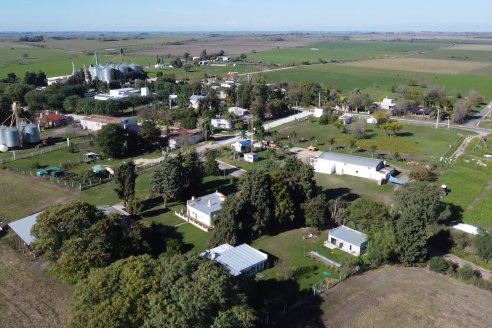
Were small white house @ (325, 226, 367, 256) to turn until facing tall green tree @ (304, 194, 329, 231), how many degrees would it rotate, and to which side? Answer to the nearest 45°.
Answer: approximately 90° to its right

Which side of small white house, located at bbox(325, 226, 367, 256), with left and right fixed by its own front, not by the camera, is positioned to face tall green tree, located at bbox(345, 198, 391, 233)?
back

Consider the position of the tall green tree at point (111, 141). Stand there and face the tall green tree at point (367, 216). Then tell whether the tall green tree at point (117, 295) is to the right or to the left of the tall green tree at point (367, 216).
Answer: right

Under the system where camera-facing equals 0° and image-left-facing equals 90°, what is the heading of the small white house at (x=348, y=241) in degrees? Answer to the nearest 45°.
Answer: approximately 45°

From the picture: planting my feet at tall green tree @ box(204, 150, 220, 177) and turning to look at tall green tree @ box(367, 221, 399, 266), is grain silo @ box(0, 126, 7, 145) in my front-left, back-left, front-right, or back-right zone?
back-right

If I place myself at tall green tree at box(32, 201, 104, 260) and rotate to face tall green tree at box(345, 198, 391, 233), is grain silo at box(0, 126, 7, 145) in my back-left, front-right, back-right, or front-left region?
back-left

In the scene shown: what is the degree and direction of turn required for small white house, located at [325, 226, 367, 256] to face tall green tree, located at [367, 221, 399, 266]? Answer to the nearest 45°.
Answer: approximately 90° to its left

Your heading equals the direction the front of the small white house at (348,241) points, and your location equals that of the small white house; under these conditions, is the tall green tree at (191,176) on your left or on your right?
on your right

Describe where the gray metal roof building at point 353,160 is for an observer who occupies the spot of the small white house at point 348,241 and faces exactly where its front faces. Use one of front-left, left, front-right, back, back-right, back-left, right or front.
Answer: back-right

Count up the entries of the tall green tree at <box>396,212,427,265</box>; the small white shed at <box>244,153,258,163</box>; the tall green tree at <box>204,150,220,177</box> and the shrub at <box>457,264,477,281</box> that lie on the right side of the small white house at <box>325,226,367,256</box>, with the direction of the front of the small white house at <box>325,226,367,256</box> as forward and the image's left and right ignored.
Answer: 2

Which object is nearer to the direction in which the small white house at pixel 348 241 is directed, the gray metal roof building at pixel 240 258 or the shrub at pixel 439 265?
the gray metal roof building

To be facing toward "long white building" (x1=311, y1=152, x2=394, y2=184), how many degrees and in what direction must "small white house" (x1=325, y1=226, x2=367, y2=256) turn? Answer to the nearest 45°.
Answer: approximately 135° to its right

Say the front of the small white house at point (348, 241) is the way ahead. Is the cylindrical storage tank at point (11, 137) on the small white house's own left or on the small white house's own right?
on the small white house's own right
